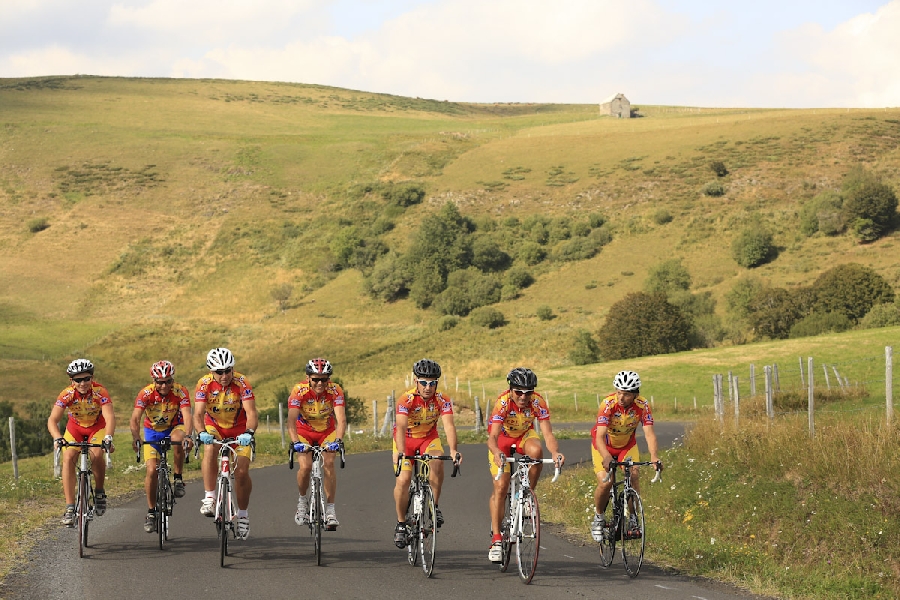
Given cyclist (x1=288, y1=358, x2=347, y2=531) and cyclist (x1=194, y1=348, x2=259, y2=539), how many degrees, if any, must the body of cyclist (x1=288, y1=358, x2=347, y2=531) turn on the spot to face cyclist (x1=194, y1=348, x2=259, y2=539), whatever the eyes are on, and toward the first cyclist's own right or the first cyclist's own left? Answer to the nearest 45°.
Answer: approximately 90° to the first cyclist's own right

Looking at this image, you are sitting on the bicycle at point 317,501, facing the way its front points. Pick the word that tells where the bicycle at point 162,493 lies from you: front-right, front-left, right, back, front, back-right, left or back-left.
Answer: back-right

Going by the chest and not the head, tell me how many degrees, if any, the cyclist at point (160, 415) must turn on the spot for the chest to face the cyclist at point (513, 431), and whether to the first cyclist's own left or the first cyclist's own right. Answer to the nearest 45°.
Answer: approximately 45° to the first cyclist's own left

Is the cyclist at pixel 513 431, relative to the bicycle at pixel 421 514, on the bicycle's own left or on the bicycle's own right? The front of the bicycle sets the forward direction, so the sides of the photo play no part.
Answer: on the bicycle's own left

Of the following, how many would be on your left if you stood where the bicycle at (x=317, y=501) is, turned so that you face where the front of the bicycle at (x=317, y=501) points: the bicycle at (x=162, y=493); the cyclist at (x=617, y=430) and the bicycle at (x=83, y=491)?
1

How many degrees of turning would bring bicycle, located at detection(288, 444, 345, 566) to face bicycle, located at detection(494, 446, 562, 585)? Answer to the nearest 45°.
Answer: approximately 45° to its left

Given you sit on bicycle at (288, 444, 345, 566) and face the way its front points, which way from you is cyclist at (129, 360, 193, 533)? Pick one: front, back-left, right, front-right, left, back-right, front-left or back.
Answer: back-right

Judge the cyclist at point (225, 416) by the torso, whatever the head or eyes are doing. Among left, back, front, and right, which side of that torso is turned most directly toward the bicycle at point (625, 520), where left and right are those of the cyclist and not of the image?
left

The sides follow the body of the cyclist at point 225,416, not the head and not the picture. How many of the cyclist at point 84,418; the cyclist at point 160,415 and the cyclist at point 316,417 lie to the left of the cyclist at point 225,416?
1

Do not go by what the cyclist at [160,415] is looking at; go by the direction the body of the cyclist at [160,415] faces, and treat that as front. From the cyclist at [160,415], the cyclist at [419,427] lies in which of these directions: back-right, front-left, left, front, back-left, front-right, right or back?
front-left

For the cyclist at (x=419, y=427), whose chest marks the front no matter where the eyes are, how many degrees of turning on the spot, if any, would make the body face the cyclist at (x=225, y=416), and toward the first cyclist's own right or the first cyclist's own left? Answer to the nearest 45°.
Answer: approximately 90° to the first cyclist's own right
